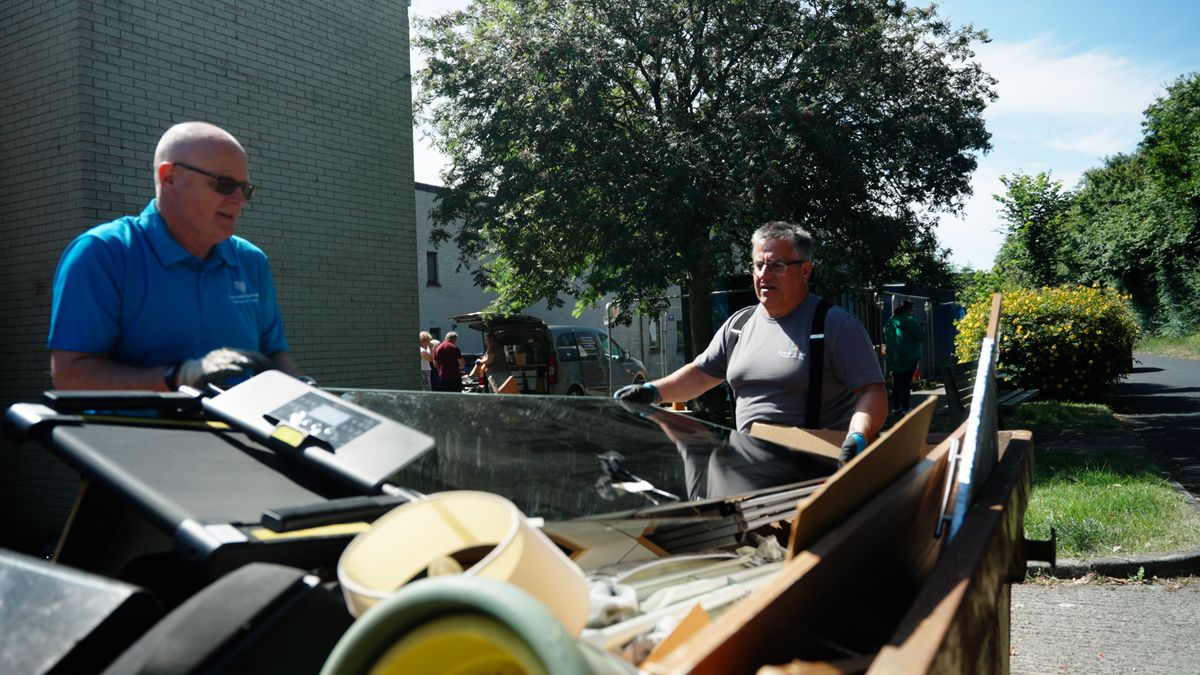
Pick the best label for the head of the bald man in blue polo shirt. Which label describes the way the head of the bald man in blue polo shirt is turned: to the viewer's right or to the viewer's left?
to the viewer's right

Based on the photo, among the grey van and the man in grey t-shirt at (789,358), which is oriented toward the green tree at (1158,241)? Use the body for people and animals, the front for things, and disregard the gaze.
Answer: the grey van

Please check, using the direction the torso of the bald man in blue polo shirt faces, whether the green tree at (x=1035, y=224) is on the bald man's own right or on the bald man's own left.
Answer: on the bald man's own left

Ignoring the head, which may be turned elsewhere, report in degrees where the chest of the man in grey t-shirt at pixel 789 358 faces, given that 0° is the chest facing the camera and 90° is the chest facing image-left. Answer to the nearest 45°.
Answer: approximately 45°

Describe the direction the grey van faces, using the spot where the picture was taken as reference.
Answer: facing away from the viewer and to the right of the viewer

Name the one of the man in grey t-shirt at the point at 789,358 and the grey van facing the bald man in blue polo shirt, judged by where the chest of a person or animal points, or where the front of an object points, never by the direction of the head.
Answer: the man in grey t-shirt

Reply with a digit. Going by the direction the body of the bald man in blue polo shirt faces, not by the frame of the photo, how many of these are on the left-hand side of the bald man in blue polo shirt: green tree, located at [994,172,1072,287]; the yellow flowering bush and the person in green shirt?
3

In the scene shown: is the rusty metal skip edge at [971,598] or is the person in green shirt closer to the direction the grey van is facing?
the person in green shirt
